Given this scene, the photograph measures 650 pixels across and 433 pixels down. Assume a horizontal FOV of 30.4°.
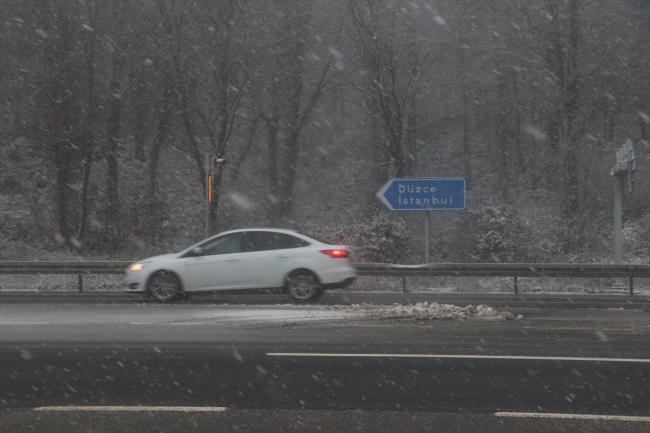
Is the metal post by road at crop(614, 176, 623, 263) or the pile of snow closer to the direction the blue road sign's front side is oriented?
the pile of snow

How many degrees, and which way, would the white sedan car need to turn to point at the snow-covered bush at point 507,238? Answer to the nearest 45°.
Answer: approximately 135° to its right

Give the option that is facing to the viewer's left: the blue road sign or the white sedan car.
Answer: the white sedan car

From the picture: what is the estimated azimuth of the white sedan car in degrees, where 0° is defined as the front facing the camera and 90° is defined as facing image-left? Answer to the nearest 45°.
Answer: approximately 90°

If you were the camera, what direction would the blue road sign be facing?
facing the viewer

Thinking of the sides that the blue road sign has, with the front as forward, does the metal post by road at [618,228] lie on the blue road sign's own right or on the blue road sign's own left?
on the blue road sign's own left

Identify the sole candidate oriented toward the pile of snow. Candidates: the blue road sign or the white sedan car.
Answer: the blue road sign

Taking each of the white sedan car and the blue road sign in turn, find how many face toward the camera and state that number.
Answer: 1

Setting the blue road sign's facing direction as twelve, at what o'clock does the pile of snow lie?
The pile of snow is roughly at 12 o'clock from the blue road sign.

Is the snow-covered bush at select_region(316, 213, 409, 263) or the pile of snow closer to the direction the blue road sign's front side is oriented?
the pile of snow

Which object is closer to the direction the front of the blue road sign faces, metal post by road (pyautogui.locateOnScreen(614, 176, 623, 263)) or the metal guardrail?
the metal guardrail

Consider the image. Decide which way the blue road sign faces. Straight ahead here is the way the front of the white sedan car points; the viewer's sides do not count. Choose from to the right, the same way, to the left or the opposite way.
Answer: to the left
